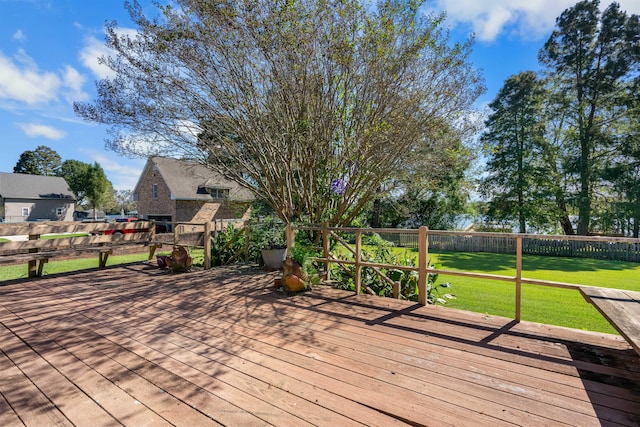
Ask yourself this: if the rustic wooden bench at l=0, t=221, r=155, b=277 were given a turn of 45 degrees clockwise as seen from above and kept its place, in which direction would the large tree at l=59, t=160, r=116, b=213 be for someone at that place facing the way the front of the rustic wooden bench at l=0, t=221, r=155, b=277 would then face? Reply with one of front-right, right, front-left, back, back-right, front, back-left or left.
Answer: back

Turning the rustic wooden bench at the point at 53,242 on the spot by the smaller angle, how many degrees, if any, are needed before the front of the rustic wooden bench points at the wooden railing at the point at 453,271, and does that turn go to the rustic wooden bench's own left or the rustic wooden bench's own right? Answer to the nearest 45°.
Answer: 0° — it already faces it

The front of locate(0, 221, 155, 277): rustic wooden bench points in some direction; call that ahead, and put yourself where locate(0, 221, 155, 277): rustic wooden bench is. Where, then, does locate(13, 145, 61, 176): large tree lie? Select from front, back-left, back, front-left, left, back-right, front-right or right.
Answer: back-left

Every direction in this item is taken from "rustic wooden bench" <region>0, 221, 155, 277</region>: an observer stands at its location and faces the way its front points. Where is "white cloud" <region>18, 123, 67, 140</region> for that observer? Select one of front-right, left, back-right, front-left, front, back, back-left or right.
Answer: back-left

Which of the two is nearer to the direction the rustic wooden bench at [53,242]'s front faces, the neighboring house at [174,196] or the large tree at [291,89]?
the large tree

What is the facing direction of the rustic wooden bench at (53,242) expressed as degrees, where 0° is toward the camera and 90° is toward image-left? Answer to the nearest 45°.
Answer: approximately 315°

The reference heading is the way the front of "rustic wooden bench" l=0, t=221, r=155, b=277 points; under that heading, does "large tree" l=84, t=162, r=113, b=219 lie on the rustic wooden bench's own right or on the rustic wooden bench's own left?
on the rustic wooden bench's own left
